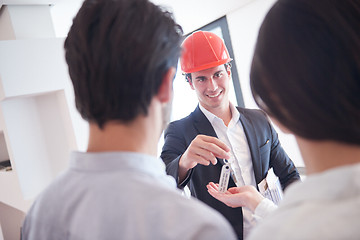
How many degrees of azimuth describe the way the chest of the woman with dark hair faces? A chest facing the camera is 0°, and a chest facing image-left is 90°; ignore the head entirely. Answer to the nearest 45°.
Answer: approximately 135°

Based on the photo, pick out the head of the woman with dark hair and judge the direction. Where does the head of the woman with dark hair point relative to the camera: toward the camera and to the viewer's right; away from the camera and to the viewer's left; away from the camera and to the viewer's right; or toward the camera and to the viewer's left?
away from the camera and to the viewer's left

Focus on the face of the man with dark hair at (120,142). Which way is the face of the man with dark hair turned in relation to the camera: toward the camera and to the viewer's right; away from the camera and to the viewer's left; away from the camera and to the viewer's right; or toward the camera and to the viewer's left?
away from the camera and to the viewer's right

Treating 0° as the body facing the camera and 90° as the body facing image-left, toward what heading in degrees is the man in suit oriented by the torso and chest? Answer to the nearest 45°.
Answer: approximately 0°

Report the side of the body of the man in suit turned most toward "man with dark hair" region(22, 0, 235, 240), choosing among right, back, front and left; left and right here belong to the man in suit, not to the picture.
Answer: front

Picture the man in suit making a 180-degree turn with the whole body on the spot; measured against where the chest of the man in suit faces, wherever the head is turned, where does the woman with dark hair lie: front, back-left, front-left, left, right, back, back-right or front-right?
back
